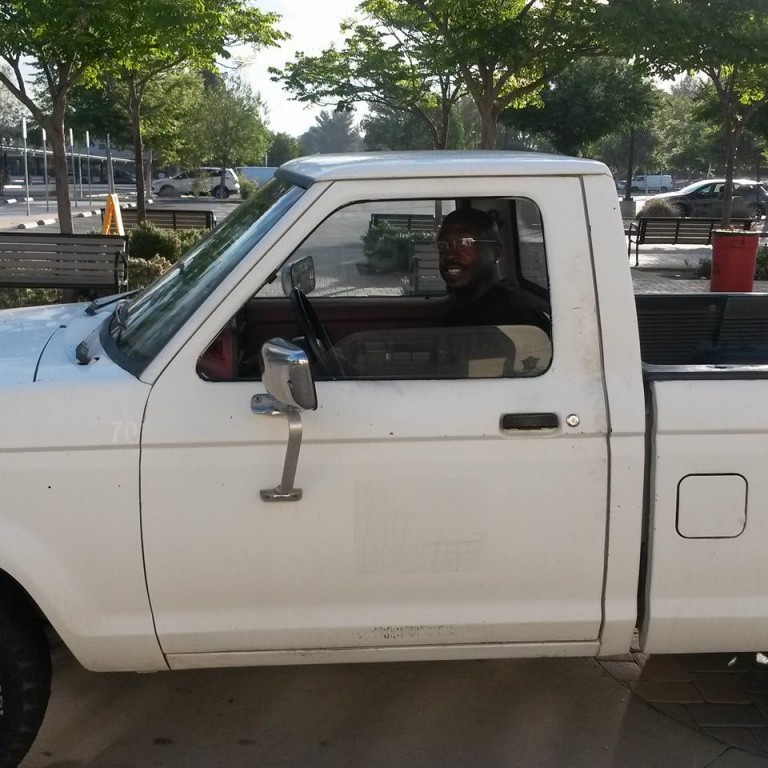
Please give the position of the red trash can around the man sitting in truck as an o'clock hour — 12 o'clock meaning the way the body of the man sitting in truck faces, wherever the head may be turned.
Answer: The red trash can is roughly at 5 o'clock from the man sitting in truck.

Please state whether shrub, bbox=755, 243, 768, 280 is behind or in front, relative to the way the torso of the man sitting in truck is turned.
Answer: behind

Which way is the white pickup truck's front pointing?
to the viewer's left

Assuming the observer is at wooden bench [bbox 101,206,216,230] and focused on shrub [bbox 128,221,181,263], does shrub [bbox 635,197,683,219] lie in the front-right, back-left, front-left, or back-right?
back-left

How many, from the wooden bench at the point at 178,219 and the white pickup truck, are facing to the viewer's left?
1

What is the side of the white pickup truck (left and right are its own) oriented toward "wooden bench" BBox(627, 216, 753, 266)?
right

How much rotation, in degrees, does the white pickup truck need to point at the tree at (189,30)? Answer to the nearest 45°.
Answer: approximately 90° to its right

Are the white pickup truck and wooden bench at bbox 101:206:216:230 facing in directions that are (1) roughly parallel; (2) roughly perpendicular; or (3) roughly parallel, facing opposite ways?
roughly perpendicular
